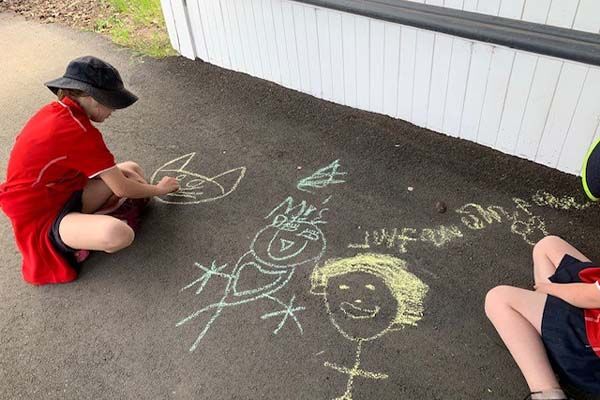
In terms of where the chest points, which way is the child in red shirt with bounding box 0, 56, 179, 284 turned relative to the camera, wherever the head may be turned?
to the viewer's right

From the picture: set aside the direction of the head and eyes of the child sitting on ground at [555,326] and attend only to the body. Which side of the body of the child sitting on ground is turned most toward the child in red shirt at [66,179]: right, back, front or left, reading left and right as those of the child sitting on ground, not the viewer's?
front

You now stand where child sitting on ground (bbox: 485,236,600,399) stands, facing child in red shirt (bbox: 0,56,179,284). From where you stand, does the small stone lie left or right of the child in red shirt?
right

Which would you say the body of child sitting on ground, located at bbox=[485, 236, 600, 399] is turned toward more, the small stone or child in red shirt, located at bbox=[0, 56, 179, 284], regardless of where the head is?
the child in red shirt

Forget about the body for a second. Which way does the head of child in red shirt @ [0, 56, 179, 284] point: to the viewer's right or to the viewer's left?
to the viewer's right

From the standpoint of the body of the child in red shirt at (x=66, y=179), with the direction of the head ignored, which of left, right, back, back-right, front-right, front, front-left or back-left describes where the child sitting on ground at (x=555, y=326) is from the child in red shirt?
front-right

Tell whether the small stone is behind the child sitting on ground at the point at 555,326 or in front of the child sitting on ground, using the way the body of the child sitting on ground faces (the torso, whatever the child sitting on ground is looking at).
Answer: in front

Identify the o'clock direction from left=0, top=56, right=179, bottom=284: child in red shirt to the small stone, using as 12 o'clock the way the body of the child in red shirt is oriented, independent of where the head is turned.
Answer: The small stone is roughly at 1 o'clock from the child in red shirt.

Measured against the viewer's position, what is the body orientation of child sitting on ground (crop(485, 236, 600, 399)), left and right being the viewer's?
facing to the left of the viewer

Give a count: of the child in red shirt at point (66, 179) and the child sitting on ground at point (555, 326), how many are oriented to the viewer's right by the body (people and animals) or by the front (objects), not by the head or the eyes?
1
